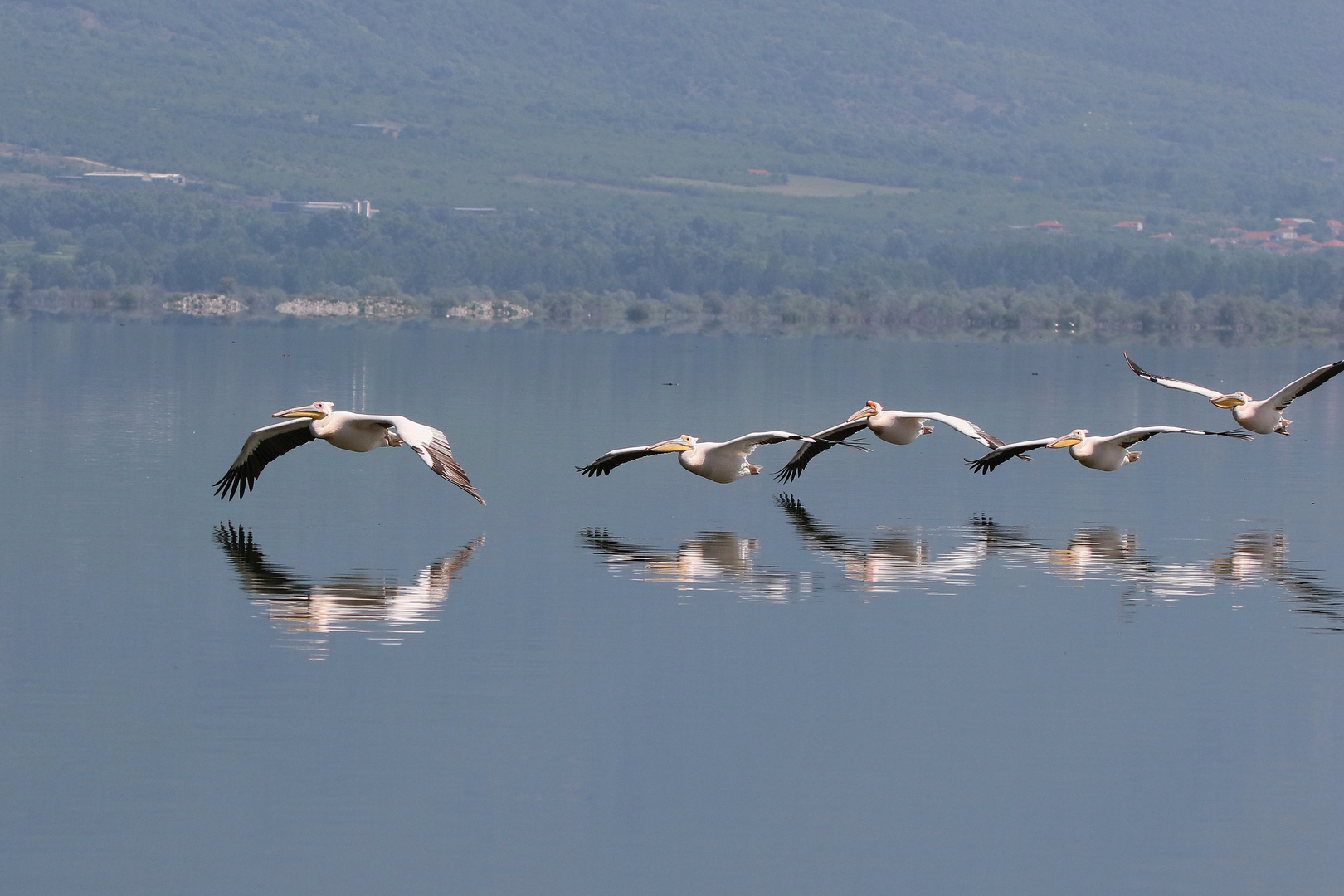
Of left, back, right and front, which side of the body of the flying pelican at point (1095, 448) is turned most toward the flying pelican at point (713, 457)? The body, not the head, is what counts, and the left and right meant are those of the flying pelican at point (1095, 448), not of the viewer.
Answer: front

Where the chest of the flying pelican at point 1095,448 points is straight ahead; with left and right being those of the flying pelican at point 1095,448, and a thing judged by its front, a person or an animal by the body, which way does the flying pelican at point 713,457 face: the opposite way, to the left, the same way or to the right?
the same way

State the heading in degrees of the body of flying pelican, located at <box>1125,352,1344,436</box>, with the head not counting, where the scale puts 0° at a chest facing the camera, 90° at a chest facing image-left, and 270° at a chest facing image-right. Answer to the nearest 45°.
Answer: approximately 45°

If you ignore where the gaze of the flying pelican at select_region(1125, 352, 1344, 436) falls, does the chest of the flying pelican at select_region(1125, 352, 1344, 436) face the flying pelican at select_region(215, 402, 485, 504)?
yes

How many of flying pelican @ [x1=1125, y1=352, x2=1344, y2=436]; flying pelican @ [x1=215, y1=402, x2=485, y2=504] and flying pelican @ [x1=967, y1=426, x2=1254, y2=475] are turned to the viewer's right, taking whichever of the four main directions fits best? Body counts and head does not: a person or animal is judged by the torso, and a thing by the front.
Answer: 0

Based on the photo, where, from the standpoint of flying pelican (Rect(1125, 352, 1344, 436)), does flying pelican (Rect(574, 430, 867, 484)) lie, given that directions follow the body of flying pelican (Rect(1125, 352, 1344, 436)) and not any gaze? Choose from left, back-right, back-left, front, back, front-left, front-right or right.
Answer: front

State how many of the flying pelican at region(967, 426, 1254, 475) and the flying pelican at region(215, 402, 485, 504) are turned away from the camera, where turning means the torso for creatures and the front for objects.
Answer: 0

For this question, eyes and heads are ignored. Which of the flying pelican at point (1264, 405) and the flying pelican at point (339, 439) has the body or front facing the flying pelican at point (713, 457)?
the flying pelican at point (1264, 405)

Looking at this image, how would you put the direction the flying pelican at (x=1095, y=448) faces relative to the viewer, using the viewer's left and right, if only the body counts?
facing the viewer and to the left of the viewer

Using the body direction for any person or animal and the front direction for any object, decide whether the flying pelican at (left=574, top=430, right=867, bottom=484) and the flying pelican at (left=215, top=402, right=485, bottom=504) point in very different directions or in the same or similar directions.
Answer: same or similar directions

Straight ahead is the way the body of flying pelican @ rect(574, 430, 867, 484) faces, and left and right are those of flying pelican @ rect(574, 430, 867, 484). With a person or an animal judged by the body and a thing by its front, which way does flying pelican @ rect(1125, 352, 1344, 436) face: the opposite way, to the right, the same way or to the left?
the same way

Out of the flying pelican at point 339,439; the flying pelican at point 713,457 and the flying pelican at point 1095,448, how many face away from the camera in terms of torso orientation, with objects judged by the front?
0

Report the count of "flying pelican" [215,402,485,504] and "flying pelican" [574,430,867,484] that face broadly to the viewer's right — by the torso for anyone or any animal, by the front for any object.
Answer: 0

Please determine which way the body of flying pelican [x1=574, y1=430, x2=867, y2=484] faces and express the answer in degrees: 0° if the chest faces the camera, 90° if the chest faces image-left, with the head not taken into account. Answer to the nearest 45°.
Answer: approximately 45°

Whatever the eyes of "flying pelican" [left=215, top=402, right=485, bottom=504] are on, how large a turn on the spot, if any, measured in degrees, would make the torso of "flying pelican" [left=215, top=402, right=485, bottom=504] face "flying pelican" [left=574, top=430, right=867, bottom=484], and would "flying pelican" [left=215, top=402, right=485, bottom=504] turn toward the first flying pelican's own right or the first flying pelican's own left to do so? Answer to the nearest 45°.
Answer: approximately 135° to the first flying pelican's own left

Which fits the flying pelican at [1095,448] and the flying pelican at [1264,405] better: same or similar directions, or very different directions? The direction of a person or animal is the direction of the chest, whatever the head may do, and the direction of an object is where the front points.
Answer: same or similar directions

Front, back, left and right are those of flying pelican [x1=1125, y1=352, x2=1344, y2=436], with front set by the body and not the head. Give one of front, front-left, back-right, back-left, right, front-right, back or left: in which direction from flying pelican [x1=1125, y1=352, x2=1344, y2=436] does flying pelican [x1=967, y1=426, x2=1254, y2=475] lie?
front
